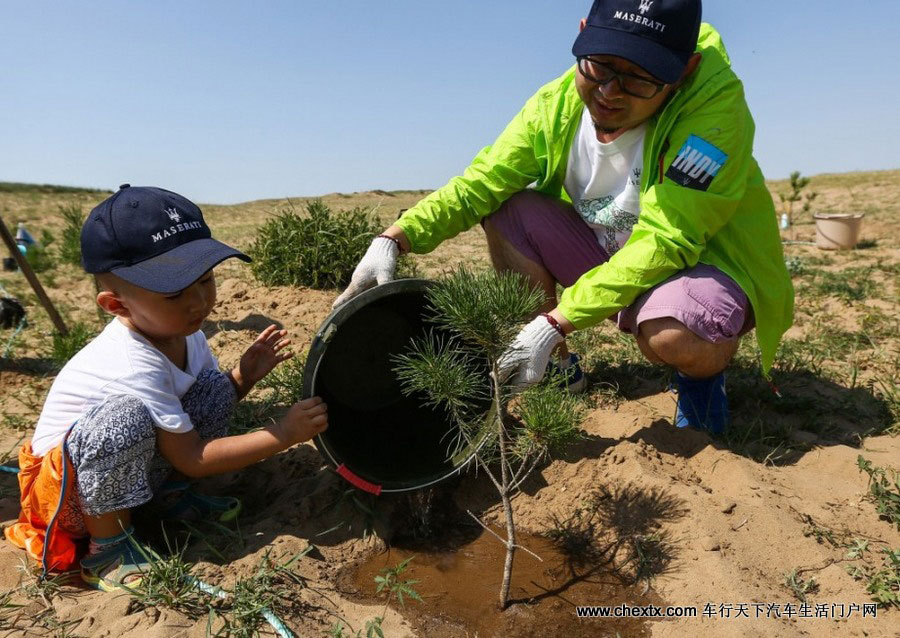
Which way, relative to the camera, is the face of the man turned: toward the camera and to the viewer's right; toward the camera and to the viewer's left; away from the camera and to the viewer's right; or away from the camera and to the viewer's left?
toward the camera and to the viewer's left

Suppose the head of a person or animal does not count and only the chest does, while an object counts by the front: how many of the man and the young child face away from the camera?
0

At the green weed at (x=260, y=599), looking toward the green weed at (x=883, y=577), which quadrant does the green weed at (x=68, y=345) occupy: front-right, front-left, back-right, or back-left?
back-left

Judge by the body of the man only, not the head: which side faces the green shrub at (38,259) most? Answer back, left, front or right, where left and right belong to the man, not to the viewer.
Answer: right

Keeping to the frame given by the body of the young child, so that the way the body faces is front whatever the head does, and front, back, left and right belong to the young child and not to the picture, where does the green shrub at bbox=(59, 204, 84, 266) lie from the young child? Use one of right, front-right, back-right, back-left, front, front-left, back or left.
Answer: back-left

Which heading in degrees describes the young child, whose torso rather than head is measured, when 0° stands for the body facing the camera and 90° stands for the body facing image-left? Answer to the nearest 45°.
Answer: approximately 315°

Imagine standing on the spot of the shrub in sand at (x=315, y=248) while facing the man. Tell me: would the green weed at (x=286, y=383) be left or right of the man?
right

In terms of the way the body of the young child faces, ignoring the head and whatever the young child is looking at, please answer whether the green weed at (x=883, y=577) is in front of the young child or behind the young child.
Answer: in front

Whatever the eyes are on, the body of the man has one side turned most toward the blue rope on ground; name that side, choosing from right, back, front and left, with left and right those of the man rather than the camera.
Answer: front

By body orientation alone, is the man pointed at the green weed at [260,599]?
yes

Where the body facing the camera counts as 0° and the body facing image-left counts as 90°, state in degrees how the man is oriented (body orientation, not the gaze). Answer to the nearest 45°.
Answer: approximately 45°

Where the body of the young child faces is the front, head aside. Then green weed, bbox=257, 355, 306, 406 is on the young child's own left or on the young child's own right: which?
on the young child's own left
